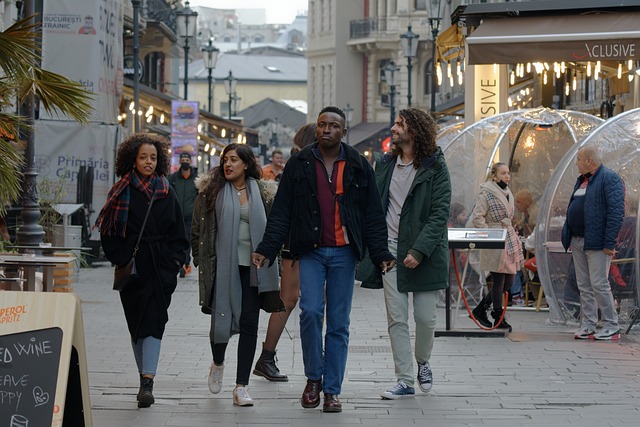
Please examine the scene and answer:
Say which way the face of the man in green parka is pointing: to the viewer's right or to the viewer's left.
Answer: to the viewer's left

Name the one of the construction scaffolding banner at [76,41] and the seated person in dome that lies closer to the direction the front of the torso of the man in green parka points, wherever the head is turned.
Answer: the construction scaffolding banner

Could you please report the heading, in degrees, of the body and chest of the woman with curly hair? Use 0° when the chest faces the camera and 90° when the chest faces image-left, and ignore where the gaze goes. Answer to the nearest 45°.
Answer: approximately 0°
